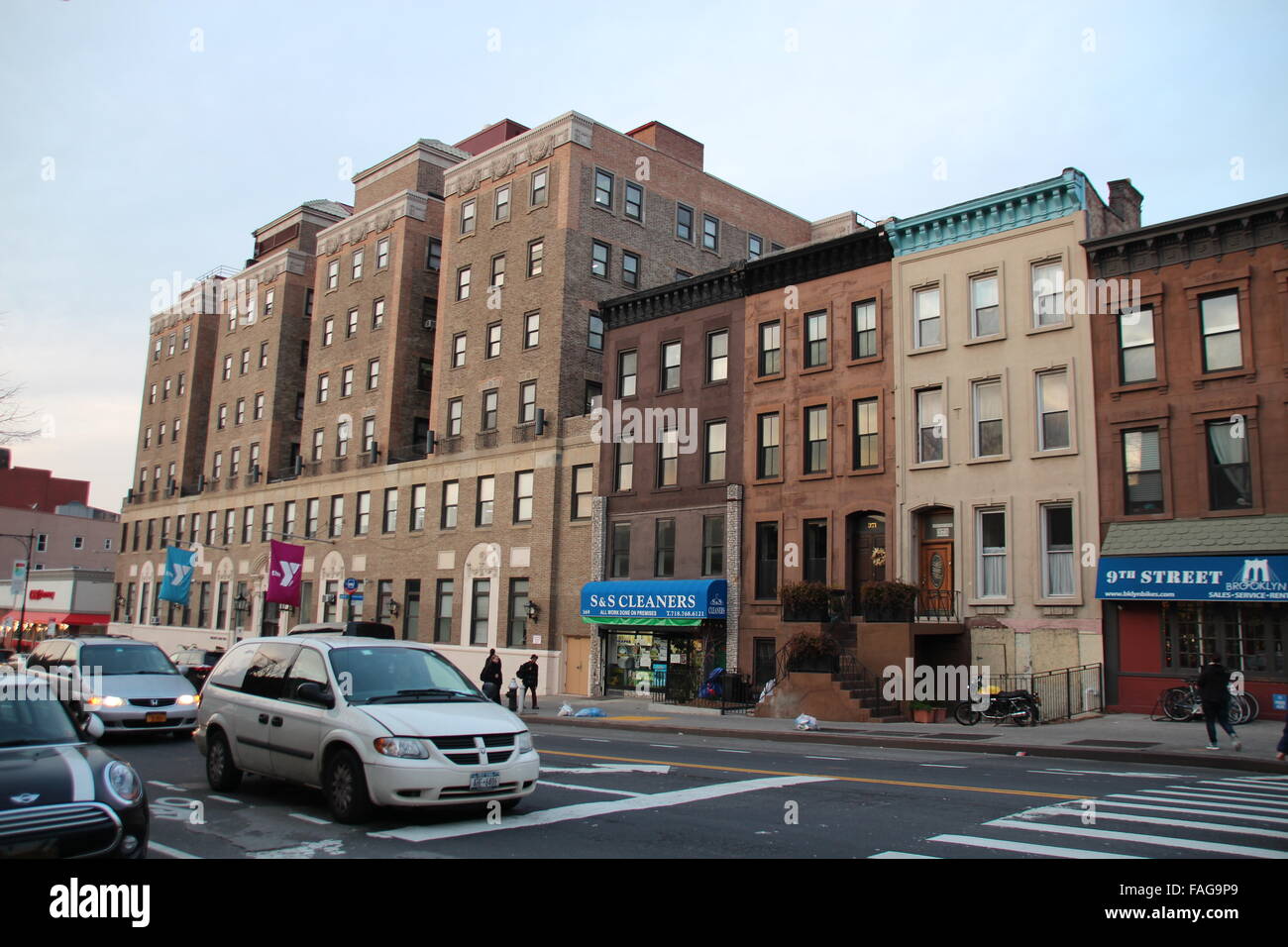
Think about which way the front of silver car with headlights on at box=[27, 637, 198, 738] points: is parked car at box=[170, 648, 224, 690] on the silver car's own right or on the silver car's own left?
on the silver car's own left

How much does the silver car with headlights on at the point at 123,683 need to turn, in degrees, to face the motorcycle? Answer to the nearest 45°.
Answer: approximately 45° to its left

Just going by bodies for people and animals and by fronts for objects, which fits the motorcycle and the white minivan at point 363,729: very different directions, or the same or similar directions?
very different directions

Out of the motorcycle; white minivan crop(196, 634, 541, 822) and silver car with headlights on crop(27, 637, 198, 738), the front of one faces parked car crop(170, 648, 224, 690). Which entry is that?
the motorcycle

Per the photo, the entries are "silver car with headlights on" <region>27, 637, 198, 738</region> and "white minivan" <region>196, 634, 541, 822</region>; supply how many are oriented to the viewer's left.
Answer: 0

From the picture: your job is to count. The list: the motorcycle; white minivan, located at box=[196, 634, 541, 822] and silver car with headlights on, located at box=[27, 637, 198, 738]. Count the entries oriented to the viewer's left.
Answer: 1

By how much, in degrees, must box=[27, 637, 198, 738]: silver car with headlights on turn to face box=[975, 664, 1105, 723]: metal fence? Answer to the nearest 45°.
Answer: approximately 45° to its left

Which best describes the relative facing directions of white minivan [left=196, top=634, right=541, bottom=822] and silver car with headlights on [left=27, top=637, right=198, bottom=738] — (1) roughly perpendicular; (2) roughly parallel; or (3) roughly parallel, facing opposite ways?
roughly parallel

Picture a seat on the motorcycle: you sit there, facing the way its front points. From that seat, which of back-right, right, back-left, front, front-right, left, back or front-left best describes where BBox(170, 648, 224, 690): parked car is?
front

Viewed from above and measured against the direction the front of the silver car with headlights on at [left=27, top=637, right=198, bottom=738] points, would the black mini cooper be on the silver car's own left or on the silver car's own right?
on the silver car's own right

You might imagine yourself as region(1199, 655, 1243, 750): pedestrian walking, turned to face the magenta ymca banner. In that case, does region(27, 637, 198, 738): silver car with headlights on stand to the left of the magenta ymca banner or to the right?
left

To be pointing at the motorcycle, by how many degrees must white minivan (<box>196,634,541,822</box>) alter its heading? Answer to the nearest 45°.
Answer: approximately 90° to its left

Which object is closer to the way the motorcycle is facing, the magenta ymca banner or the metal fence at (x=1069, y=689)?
the magenta ymca banner

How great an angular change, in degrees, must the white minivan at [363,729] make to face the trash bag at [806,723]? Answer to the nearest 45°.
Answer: approximately 90° to its left

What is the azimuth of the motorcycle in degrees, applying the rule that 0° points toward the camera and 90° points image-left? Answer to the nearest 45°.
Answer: approximately 90°

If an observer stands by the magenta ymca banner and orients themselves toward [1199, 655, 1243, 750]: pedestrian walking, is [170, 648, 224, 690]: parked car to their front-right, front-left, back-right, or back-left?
front-right

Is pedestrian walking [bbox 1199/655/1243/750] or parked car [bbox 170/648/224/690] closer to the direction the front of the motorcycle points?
the parked car
